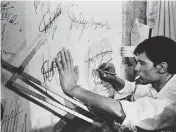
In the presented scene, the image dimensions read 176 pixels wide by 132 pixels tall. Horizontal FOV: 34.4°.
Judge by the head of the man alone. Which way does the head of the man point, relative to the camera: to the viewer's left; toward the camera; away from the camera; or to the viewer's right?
to the viewer's left

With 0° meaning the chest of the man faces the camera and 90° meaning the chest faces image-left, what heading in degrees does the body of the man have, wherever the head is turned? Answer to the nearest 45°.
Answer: approximately 90°
